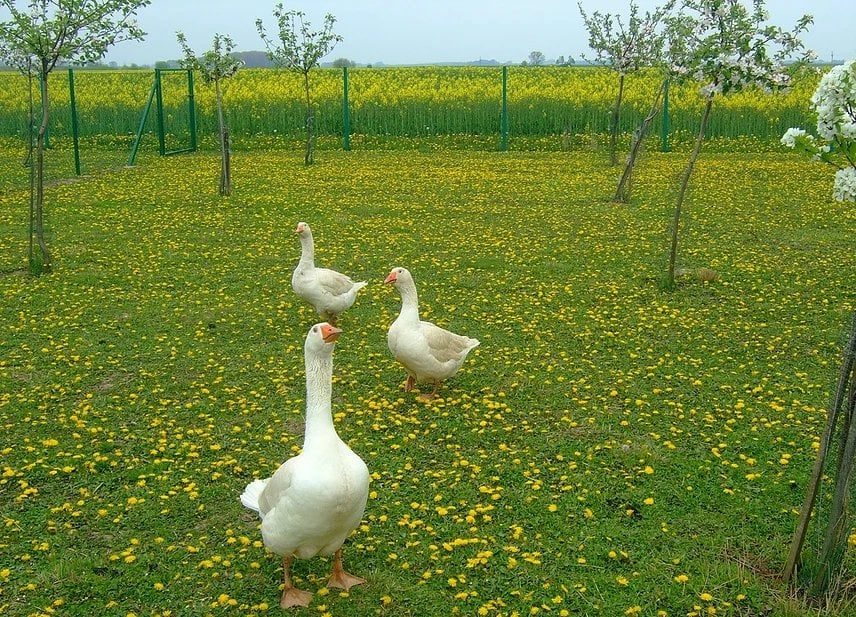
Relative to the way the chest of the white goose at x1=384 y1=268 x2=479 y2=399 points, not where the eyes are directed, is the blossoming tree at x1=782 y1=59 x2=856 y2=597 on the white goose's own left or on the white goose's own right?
on the white goose's own left

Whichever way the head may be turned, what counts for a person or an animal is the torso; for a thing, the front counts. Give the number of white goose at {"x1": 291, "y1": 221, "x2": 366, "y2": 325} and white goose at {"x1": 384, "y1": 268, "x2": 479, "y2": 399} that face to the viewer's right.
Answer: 0

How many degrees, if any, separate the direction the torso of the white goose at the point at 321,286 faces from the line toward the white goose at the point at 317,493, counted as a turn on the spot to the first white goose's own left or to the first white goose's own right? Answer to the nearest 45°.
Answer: approximately 45° to the first white goose's own left

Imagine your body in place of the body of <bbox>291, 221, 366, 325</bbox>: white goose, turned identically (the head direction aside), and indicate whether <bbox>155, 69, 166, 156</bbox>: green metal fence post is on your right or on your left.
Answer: on your right

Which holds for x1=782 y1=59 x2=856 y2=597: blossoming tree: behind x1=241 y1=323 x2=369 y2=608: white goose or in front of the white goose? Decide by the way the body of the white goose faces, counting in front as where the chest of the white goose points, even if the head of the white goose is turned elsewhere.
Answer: in front

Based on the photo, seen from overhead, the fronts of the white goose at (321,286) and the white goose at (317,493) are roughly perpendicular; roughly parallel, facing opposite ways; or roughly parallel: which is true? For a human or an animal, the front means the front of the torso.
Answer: roughly perpendicular

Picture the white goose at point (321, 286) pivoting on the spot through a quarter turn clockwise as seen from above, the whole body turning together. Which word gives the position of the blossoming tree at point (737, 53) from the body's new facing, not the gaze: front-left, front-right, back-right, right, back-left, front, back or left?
back-right

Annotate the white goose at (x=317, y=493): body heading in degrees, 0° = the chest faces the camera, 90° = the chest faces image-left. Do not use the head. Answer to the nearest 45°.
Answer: approximately 315°

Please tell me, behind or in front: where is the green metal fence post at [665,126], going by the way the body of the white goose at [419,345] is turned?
behind

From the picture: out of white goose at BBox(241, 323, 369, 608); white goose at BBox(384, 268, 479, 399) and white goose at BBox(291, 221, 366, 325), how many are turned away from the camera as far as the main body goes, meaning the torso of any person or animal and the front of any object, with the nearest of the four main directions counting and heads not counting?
0

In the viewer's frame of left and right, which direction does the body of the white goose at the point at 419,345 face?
facing the viewer and to the left of the viewer

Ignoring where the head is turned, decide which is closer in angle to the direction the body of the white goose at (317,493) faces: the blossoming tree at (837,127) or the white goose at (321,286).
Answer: the blossoming tree
